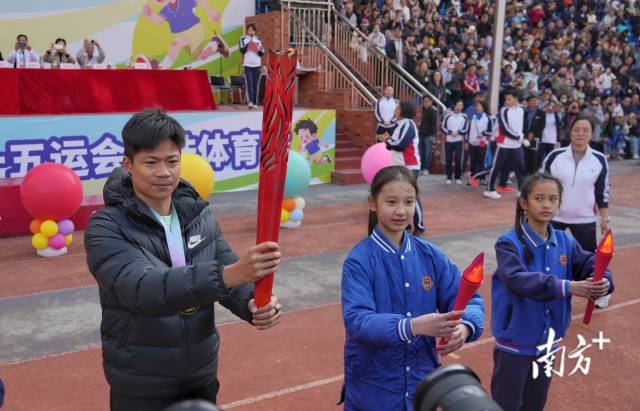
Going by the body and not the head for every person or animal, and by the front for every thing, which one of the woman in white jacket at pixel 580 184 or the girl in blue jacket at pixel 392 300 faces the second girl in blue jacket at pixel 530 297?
the woman in white jacket

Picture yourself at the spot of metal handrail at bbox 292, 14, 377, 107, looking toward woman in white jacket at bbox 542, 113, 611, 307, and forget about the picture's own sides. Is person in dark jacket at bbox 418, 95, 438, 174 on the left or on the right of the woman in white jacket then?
left

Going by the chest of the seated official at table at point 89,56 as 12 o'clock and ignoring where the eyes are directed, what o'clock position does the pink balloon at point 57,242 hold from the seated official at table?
The pink balloon is roughly at 12 o'clock from the seated official at table.

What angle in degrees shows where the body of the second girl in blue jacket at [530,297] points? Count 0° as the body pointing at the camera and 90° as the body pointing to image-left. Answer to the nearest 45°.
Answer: approximately 315°

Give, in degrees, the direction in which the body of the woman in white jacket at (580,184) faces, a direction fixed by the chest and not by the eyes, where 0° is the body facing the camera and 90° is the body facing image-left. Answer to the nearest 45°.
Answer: approximately 0°

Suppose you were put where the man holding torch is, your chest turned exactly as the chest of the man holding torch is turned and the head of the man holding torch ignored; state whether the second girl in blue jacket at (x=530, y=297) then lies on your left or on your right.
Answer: on your left

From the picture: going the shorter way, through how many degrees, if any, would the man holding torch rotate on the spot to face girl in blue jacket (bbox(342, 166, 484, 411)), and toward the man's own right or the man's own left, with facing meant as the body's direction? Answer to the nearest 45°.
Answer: approximately 45° to the man's own left
